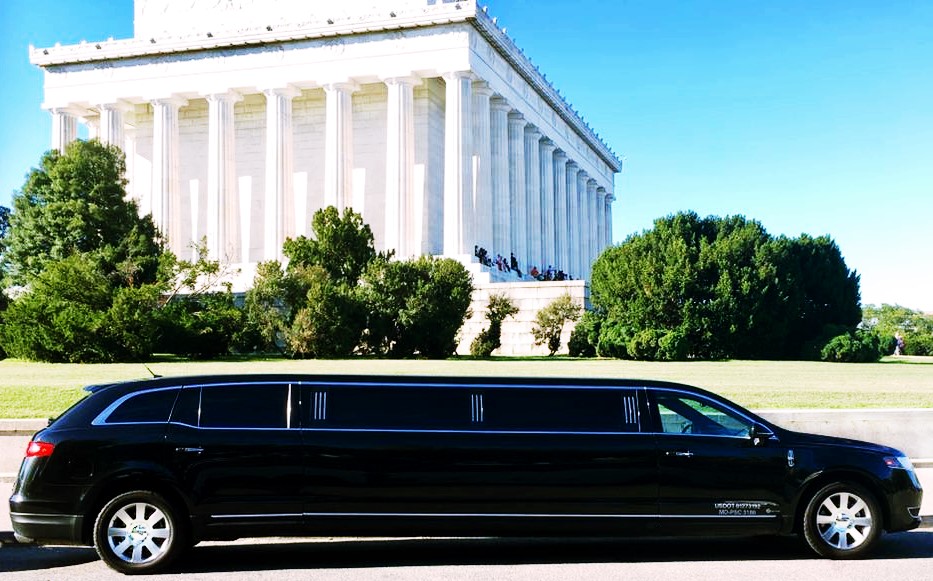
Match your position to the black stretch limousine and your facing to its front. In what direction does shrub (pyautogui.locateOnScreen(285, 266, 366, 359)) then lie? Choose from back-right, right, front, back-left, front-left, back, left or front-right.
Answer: left

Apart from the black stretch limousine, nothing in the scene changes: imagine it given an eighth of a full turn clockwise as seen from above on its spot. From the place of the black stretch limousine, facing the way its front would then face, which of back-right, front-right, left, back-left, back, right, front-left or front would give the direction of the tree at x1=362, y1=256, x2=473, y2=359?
back-left

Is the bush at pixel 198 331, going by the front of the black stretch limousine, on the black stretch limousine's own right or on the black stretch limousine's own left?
on the black stretch limousine's own left

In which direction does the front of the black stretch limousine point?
to the viewer's right
